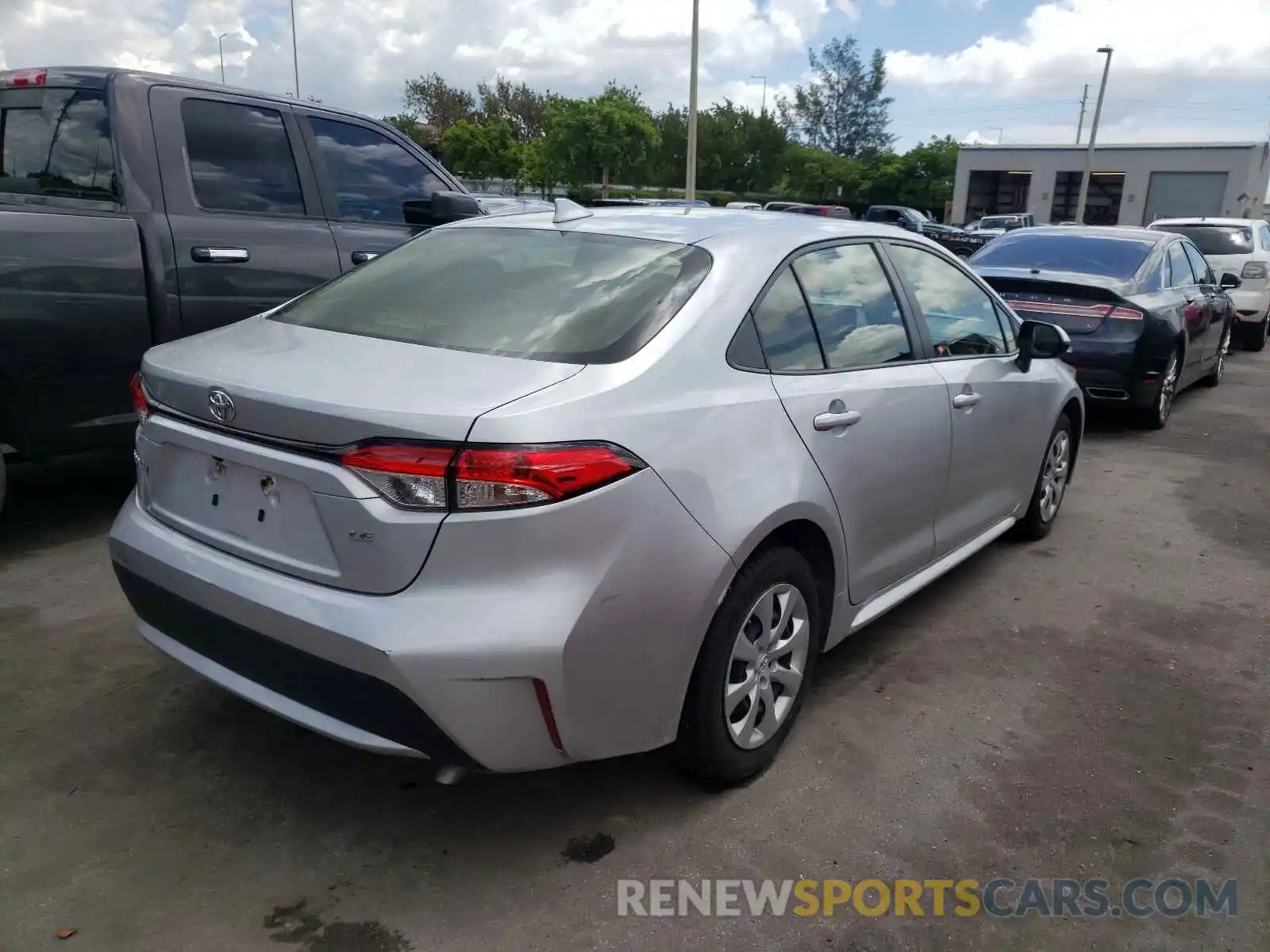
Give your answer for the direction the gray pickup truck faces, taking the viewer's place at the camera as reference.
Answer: facing away from the viewer and to the right of the viewer

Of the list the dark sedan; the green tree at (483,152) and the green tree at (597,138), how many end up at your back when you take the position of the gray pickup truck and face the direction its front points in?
0

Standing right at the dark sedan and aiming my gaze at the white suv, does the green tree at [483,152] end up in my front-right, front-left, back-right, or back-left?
front-left

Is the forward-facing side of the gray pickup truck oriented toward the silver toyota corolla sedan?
no

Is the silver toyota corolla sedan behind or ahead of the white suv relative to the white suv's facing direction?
behind

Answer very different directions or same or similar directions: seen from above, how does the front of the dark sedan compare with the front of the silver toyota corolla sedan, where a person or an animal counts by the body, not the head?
same or similar directions

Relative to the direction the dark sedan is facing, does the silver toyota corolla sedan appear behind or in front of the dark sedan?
behind

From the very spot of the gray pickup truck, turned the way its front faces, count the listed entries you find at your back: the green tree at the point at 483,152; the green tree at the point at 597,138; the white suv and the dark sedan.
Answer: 0

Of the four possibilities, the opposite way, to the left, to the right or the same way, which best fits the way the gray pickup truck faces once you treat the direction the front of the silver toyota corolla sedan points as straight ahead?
the same way

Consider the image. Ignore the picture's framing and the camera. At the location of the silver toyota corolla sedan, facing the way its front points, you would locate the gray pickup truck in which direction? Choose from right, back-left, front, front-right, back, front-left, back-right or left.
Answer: left

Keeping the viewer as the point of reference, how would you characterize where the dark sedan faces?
facing away from the viewer and to the right of the viewer

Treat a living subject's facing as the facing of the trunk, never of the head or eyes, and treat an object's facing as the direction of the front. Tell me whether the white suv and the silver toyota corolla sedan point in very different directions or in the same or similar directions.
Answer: same or similar directions

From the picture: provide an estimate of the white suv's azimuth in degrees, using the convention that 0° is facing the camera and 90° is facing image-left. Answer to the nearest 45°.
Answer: approximately 180°

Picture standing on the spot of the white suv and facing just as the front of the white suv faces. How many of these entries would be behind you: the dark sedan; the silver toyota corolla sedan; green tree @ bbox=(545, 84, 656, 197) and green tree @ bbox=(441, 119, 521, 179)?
2

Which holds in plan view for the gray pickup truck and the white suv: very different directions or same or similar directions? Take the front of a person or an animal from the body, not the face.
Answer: same or similar directions

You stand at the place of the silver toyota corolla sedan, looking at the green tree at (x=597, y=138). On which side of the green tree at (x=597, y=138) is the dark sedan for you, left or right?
right

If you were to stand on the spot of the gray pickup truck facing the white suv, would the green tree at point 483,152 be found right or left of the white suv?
left

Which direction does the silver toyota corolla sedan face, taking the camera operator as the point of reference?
facing away from the viewer and to the right of the viewer

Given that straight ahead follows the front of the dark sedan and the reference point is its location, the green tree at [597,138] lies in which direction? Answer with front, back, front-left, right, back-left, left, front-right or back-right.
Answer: left
